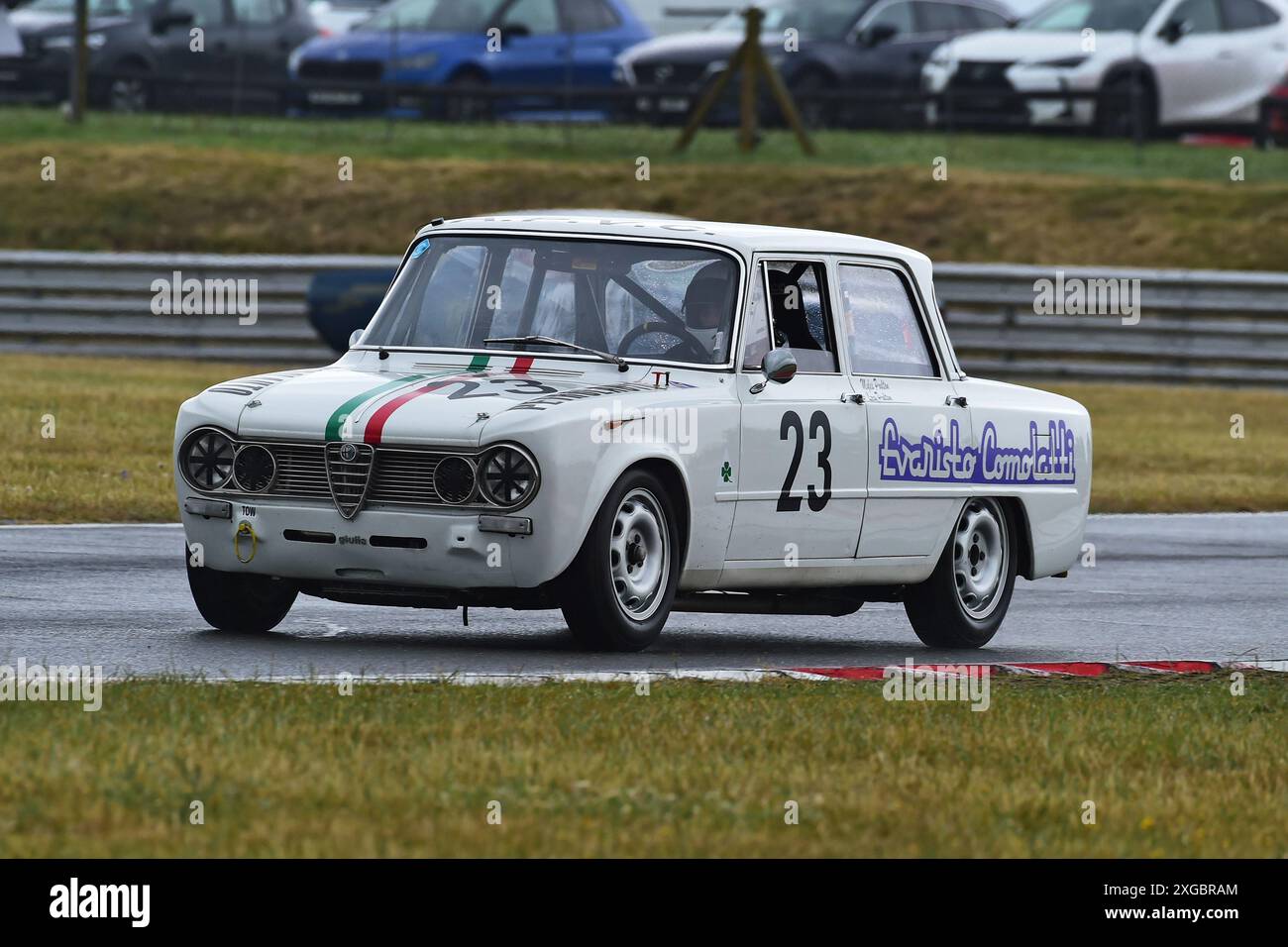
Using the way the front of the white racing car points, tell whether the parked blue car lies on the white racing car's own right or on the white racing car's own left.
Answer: on the white racing car's own right

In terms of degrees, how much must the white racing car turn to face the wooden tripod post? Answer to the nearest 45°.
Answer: approximately 135° to its right

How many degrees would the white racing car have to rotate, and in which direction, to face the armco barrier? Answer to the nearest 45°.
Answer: approximately 135° to its right

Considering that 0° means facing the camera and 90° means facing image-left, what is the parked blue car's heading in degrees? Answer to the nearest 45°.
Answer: approximately 45°

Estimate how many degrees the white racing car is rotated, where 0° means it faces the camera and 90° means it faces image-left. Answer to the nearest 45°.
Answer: approximately 45°

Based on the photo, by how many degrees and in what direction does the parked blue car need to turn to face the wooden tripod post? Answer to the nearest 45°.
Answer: approximately 90° to its left

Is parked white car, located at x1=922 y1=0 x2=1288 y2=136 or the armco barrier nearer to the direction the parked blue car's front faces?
the armco barrier

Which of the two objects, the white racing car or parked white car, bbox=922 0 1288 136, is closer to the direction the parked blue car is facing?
the white racing car

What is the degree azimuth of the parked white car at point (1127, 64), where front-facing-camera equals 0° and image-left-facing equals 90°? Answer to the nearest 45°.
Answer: approximately 45°
